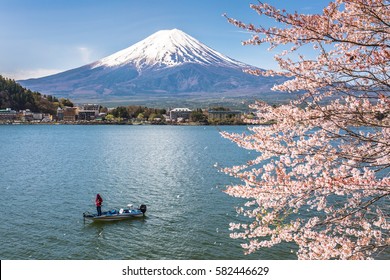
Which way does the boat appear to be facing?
to the viewer's left

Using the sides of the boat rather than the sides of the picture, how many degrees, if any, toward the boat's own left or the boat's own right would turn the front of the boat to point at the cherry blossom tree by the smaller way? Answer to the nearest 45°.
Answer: approximately 90° to the boat's own left
